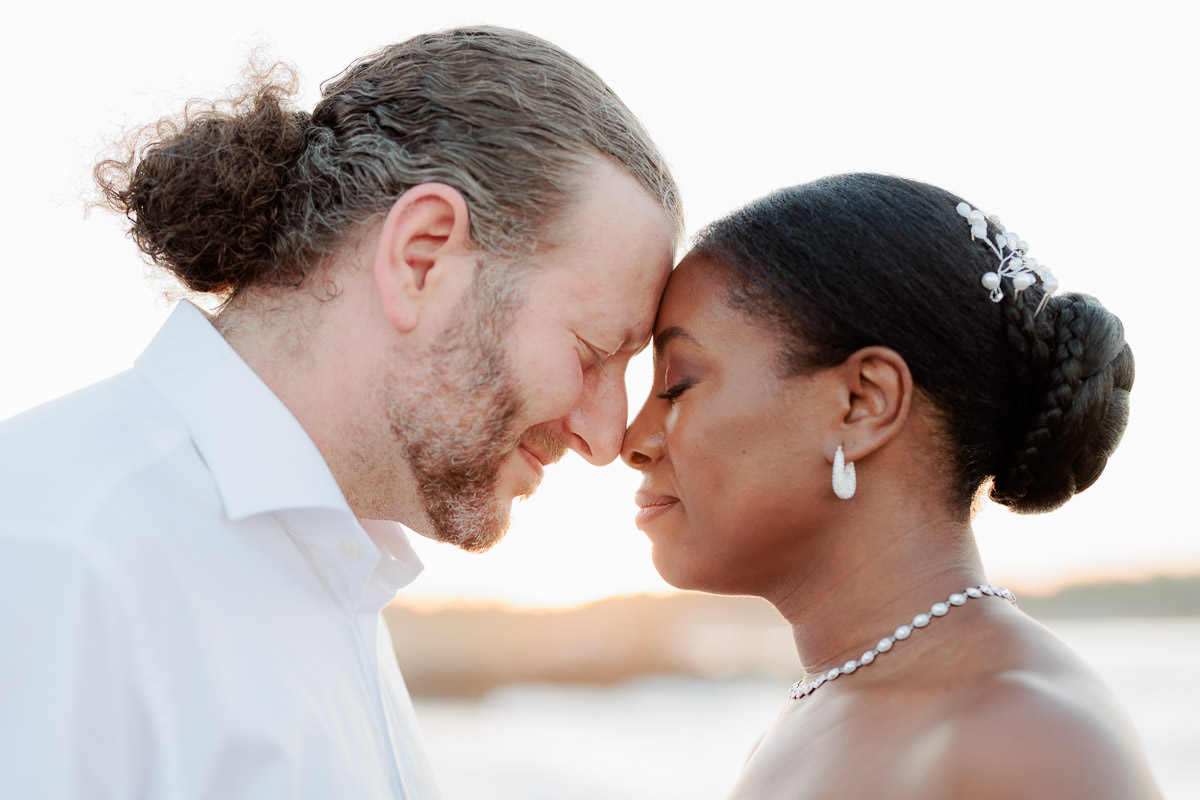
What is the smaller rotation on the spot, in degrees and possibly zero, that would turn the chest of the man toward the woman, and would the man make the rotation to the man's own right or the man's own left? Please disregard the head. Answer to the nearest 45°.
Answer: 0° — they already face them

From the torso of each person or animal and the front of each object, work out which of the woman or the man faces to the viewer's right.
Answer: the man

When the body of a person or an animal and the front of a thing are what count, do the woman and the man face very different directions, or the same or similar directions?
very different directions

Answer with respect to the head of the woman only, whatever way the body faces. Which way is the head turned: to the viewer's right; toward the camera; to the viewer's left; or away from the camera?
to the viewer's left

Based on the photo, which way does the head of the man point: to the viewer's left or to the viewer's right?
to the viewer's right

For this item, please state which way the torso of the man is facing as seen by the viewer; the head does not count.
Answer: to the viewer's right

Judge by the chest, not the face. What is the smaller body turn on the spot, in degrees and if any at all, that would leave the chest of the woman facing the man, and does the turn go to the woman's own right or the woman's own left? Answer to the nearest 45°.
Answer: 0° — they already face them

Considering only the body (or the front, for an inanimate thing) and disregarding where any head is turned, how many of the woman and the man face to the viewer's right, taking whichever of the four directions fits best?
1

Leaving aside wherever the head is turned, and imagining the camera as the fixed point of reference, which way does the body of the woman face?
to the viewer's left
